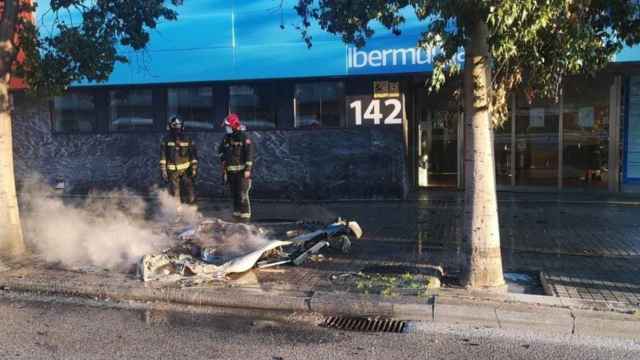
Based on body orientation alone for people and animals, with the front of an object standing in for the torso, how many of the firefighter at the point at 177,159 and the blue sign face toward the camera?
2

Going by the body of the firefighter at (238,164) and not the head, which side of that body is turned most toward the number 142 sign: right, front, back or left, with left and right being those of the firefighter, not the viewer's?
back

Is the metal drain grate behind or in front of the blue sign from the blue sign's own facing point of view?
in front

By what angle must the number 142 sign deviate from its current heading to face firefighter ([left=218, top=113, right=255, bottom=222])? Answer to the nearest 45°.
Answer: approximately 45° to its right

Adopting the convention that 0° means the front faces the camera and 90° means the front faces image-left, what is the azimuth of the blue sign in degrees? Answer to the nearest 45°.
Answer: approximately 0°

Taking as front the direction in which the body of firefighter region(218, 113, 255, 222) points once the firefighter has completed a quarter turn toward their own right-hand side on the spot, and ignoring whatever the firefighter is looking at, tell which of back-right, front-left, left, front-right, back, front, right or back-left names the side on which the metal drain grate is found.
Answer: back-left

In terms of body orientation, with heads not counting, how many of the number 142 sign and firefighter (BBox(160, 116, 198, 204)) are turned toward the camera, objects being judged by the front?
2

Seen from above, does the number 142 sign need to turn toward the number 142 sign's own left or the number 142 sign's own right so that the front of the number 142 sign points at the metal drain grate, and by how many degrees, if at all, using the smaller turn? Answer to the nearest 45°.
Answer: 0° — it already faces it
